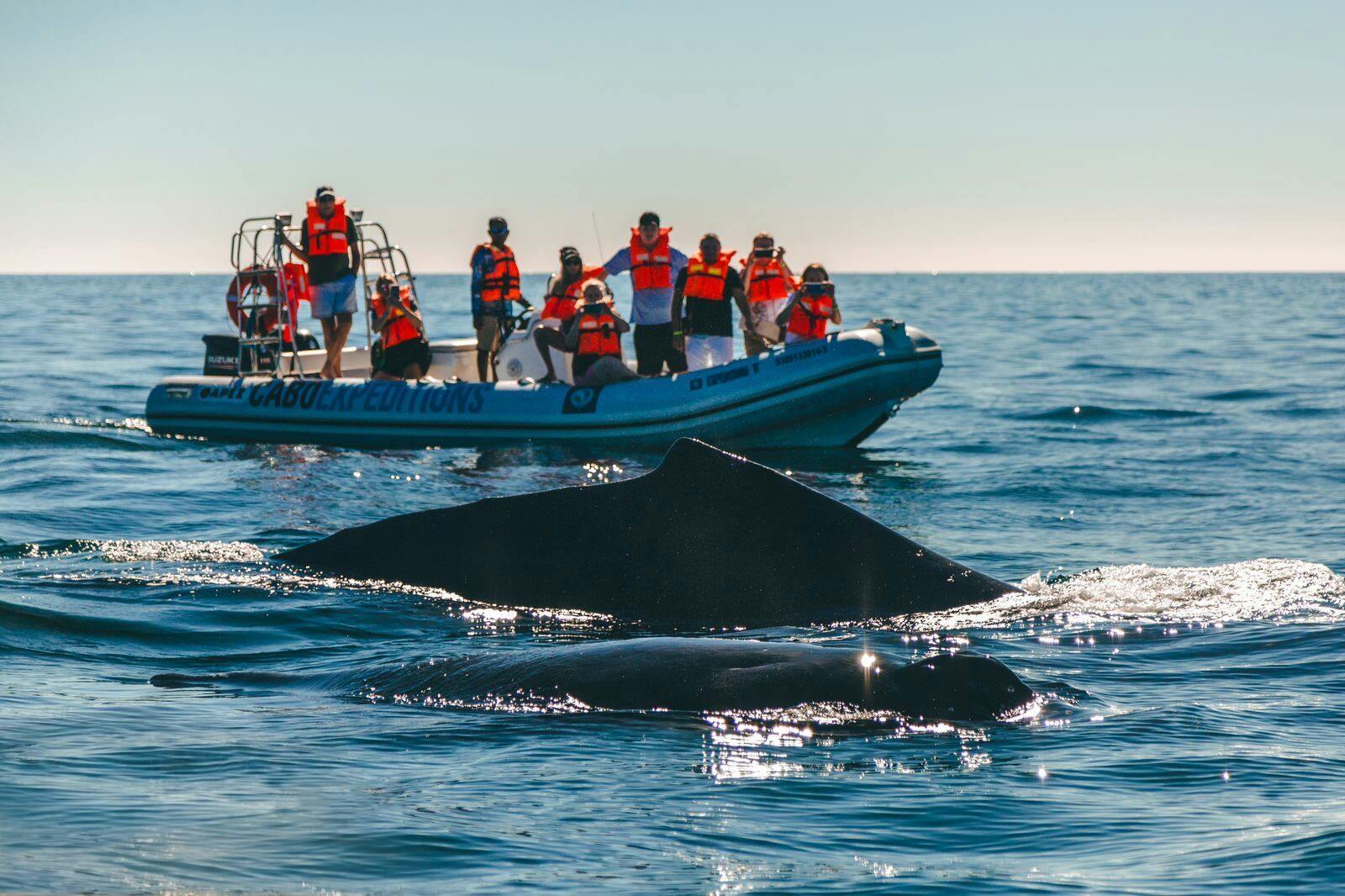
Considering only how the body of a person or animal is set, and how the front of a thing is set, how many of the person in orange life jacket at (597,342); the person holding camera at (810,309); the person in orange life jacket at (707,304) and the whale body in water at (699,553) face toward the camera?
3

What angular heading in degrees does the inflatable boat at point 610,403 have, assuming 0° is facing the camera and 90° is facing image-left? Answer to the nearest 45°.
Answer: approximately 270°

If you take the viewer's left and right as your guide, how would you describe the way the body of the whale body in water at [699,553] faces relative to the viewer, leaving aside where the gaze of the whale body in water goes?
facing to the right of the viewer

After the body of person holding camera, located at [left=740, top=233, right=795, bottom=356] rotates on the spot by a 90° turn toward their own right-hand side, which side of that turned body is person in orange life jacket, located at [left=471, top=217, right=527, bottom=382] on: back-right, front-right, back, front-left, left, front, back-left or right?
front

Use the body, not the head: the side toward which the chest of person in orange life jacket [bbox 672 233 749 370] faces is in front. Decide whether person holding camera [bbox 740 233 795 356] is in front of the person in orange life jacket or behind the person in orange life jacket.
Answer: behind

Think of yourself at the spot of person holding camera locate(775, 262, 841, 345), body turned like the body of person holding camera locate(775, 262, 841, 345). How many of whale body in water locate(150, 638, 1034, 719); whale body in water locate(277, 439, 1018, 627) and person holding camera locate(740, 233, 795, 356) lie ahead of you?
2

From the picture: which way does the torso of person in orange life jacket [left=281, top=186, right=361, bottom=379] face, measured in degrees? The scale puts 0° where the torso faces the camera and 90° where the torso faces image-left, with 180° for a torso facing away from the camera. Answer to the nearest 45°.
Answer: approximately 0°
